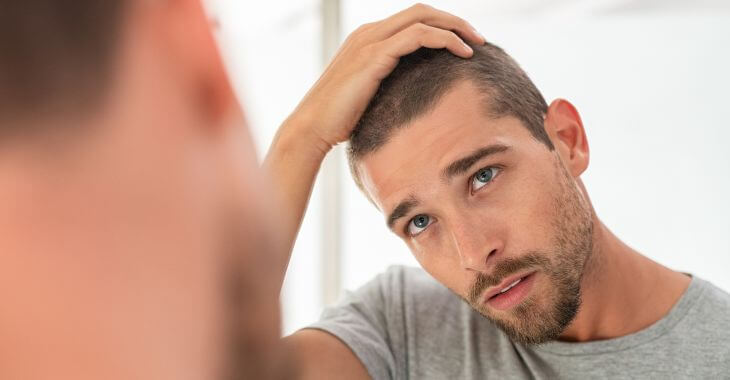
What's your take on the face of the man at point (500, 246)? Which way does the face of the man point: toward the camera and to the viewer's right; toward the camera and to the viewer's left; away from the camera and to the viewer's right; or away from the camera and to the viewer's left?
toward the camera and to the viewer's left

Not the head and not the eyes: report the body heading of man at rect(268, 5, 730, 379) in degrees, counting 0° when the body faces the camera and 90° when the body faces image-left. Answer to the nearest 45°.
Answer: approximately 45°

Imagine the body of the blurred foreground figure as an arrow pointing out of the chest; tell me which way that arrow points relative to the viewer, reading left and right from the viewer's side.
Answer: facing away from the viewer and to the right of the viewer
